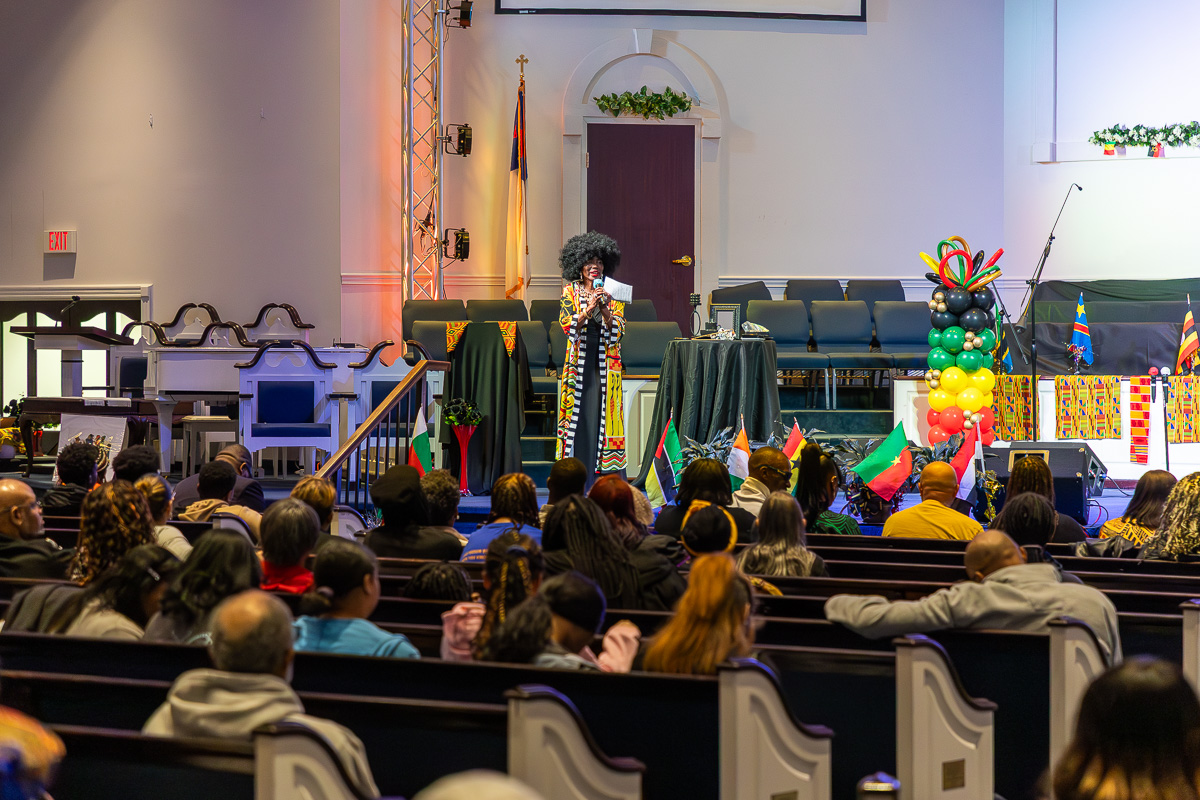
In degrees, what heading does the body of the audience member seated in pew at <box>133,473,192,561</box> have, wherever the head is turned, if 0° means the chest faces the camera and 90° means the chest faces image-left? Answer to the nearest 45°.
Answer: approximately 225°

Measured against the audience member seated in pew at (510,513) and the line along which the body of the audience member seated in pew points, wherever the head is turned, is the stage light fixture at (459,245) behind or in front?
in front

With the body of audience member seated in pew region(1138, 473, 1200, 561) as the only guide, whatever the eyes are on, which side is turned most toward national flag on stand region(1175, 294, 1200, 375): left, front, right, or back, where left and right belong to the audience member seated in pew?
front

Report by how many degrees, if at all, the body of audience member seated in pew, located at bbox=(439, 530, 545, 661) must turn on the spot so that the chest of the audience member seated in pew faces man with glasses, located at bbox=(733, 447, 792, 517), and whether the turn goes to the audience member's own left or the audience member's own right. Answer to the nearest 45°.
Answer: approximately 45° to the audience member's own right

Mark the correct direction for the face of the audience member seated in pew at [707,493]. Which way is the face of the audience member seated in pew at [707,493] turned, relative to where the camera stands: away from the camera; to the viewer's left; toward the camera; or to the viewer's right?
away from the camera

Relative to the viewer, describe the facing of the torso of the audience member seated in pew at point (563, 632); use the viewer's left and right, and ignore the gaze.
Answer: facing away from the viewer and to the right of the viewer

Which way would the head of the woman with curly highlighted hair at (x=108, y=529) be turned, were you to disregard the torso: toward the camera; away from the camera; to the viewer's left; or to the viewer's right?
away from the camera

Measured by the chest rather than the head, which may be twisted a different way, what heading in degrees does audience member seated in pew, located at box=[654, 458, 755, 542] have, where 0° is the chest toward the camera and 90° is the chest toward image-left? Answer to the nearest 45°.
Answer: approximately 180°

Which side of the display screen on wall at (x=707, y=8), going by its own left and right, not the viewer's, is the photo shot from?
front

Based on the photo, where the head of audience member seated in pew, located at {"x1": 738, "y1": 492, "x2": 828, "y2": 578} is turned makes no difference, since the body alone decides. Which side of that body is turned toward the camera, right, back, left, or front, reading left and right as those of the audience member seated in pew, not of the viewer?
back

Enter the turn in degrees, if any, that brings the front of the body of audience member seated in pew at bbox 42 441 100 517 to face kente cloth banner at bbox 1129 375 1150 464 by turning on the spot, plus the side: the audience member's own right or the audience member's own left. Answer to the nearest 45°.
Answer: approximately 45° to the audience member's own right

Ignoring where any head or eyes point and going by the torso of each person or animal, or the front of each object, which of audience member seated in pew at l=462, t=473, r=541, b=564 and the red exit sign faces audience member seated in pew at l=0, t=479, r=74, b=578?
the red exit sign

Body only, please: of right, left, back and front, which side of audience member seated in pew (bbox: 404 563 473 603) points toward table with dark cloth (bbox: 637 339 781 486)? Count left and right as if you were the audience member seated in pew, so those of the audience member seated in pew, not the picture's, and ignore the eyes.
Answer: front

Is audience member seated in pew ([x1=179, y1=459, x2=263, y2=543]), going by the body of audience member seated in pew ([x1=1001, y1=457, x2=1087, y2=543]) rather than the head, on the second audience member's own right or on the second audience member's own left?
on the second audience member's own left

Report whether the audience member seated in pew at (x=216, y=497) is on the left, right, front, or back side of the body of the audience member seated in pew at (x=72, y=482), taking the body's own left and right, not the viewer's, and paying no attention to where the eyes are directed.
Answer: right

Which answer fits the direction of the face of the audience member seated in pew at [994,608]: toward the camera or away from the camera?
away from the camera

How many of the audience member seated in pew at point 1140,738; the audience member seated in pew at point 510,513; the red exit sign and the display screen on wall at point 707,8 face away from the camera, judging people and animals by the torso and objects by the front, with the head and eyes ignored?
2

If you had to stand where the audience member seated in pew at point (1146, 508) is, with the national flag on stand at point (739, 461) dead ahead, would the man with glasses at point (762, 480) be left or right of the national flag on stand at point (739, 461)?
left

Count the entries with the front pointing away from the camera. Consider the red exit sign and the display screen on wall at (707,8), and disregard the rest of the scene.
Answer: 0

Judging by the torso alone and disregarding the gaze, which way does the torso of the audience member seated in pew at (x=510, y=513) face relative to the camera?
away from the camera

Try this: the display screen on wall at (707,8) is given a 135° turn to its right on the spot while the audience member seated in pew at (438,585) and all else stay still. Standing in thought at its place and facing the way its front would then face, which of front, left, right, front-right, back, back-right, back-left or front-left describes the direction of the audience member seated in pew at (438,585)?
back-left
